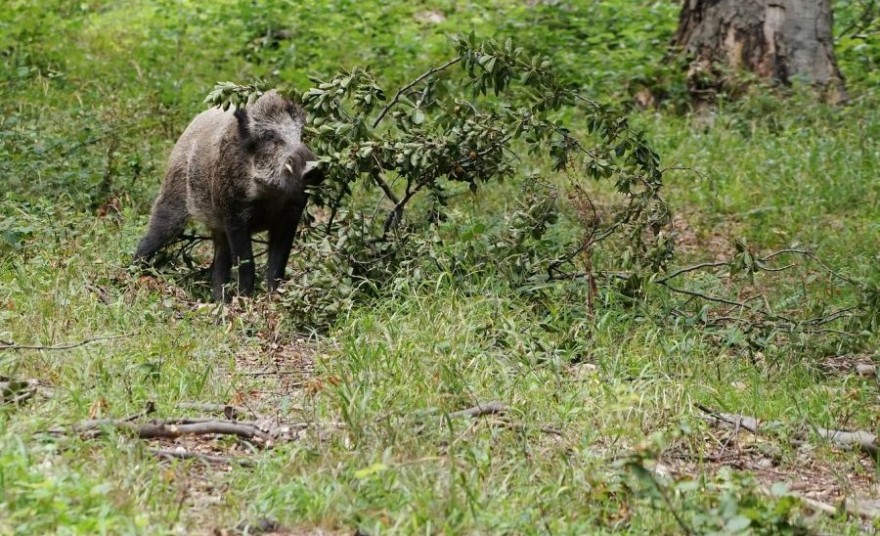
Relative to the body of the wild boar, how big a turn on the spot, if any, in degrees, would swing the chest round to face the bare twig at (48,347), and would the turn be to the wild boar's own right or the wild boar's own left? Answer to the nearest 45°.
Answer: approximately 90° to the wild boar's own right

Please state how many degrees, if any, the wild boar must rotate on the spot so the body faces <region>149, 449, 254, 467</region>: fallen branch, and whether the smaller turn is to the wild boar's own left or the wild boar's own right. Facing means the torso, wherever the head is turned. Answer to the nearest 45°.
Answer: approximately 45° to the wild boar's own right

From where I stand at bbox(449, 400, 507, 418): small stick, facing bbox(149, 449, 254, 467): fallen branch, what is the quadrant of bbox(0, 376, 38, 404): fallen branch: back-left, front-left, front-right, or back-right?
front-right

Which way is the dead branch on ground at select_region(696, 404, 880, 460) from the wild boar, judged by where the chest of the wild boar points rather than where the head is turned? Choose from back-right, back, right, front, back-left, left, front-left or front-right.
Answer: front

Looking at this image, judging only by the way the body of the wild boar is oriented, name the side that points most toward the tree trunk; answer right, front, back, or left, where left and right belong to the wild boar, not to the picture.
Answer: left

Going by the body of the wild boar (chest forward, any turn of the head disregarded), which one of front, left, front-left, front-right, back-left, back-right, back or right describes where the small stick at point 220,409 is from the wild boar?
front-right

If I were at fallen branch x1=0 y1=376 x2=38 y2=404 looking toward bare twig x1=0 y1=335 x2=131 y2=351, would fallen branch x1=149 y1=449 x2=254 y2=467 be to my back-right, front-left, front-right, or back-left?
back-right

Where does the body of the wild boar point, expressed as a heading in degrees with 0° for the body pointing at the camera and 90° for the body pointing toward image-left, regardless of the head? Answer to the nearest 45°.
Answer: approximately 315°

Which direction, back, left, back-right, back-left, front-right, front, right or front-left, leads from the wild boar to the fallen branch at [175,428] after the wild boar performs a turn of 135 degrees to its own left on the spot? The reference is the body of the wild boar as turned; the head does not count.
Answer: back
